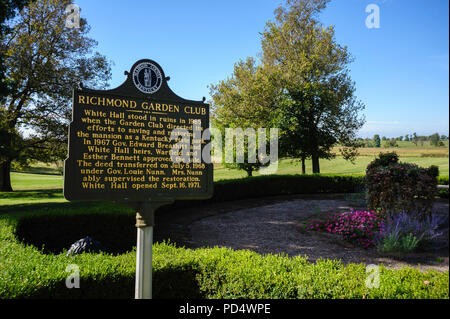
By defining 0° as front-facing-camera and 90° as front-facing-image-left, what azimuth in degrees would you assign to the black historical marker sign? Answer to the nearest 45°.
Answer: approximately 0°

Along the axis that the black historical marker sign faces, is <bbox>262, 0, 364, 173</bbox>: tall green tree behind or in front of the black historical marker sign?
behind

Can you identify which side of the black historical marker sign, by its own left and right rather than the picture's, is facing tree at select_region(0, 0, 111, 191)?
back

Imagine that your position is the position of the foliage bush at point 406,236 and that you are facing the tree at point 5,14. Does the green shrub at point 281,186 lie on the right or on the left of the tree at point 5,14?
right

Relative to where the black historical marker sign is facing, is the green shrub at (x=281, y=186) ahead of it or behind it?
behind
